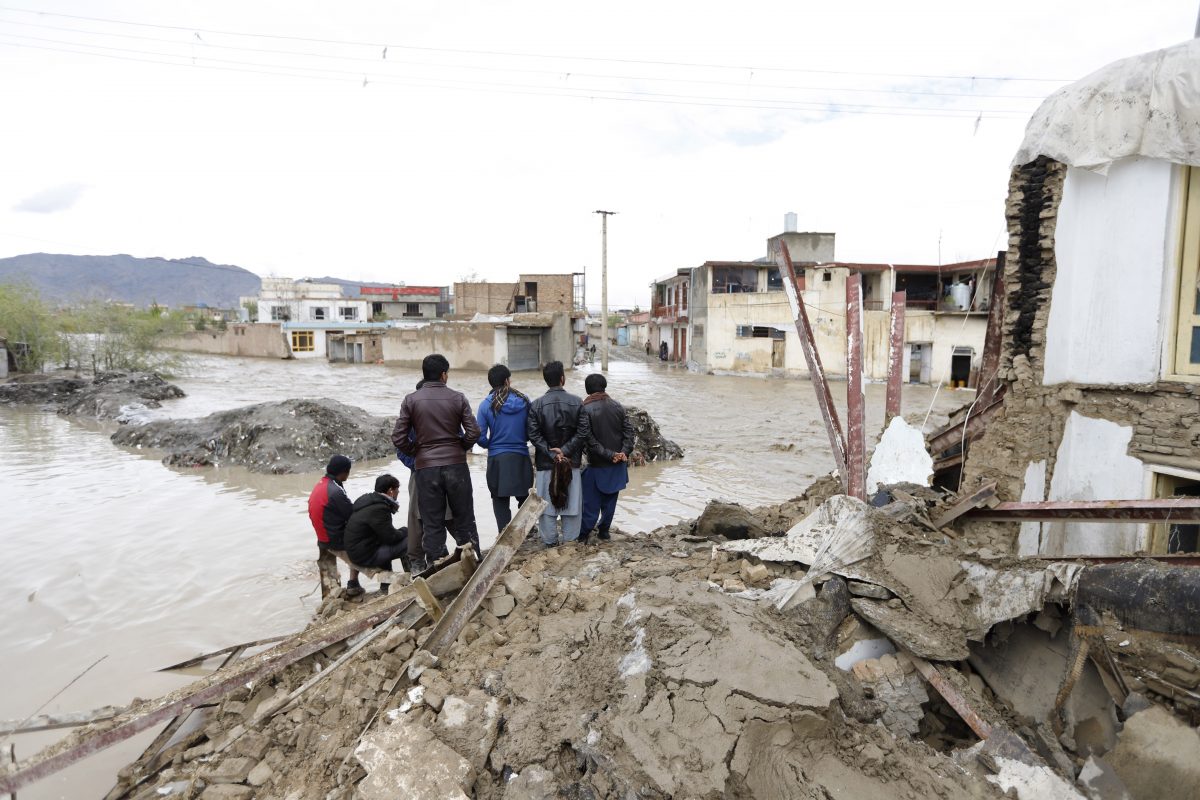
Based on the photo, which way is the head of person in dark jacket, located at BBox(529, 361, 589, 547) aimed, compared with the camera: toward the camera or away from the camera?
away from the camera

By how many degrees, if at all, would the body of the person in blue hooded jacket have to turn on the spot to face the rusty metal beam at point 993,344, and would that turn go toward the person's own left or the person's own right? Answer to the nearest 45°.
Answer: approximately 90° to the person's own right

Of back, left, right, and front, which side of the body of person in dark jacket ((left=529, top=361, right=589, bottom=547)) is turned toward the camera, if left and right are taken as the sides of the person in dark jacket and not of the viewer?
back

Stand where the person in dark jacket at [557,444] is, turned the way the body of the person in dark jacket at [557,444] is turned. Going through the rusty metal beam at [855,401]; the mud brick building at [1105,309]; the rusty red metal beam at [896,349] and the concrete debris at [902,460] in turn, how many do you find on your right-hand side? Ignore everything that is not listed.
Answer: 4

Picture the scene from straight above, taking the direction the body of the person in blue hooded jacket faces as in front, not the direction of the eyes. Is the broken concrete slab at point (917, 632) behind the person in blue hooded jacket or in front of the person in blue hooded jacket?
behind

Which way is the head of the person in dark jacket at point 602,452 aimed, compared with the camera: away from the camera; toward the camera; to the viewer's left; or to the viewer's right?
away from the camera

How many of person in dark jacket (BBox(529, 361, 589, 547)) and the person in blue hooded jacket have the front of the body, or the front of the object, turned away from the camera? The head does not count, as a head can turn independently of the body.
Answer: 2

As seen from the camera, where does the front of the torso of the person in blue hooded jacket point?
away from the camera

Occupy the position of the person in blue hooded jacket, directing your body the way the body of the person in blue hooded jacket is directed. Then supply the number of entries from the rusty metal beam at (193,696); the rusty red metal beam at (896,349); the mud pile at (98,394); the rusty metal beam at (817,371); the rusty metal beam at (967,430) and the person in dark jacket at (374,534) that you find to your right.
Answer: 3

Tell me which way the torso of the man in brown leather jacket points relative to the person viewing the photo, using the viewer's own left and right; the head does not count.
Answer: facing away from the viewer
